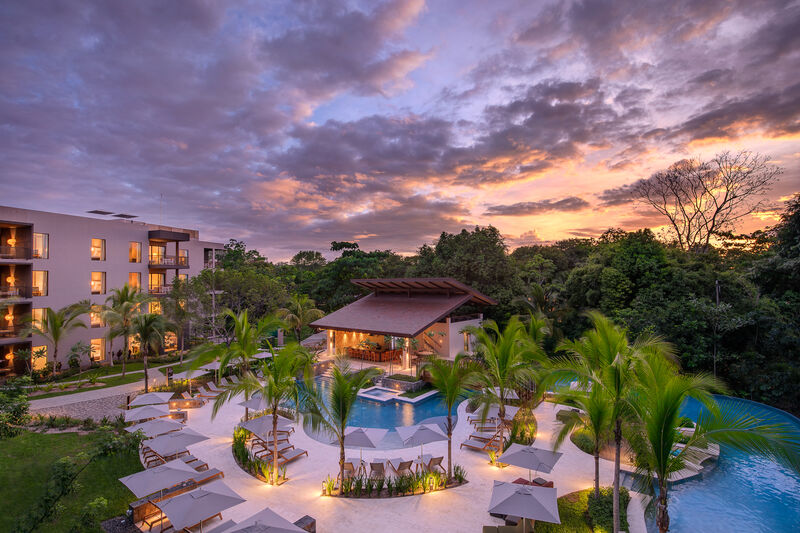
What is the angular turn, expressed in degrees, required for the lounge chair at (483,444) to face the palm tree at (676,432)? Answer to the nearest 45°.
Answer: approximately 135° to its left

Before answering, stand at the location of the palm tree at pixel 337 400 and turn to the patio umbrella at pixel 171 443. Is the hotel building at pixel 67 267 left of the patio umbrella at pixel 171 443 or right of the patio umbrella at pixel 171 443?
right

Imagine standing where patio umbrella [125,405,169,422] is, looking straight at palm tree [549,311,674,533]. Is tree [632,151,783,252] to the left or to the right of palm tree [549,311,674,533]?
left

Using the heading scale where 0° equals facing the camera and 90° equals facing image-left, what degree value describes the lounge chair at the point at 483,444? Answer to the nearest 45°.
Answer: approximately 90°

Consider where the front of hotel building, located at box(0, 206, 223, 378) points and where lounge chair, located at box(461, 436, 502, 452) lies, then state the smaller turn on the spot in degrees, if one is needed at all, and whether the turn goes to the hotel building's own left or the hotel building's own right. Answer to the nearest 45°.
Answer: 0° — it already faces it

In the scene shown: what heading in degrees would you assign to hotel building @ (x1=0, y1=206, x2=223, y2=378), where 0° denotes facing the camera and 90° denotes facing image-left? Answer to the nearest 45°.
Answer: approximately 315°

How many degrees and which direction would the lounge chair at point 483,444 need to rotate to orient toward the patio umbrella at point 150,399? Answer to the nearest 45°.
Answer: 0° — it already faces it

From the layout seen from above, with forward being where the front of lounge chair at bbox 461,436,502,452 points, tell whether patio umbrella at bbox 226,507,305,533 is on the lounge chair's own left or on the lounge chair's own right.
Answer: on the lounge chair's own left

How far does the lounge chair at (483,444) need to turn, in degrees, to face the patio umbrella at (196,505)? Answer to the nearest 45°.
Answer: approximately 45° to its left

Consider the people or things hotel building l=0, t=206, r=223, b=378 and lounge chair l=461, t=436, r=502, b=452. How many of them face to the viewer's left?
1

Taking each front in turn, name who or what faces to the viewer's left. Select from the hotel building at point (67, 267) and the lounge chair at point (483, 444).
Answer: the lounge chair

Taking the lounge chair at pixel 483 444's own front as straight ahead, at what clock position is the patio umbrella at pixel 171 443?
The patio umbrella is roughly at 11 o'clock from the lounge chair.

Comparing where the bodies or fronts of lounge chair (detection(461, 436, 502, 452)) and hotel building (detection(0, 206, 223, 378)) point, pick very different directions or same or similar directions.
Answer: very different directions

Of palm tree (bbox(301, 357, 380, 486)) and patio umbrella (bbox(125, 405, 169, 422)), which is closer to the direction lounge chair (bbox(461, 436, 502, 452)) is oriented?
the patio umbrella
